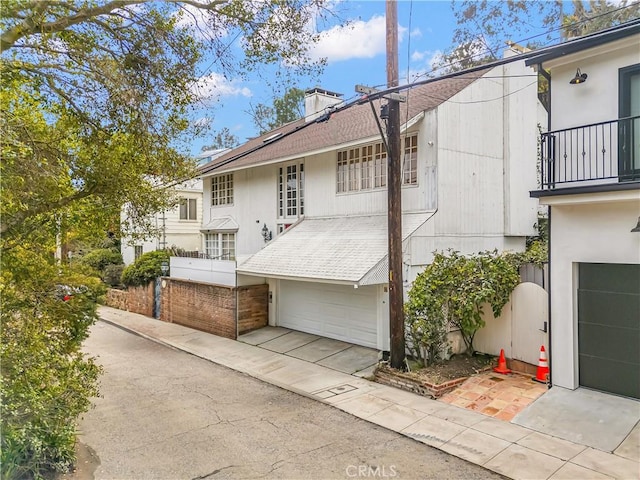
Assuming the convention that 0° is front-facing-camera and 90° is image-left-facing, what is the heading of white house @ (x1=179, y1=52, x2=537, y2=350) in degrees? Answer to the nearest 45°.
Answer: approximately 45°

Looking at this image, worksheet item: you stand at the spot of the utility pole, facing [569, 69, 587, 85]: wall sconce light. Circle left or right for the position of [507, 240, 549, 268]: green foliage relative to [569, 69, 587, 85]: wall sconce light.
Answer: left

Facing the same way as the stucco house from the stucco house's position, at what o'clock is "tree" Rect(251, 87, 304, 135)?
The tree is roughly at 3 o'clock from the stucco house.

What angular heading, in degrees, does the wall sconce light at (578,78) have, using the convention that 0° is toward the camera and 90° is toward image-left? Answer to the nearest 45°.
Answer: approximately 45°
